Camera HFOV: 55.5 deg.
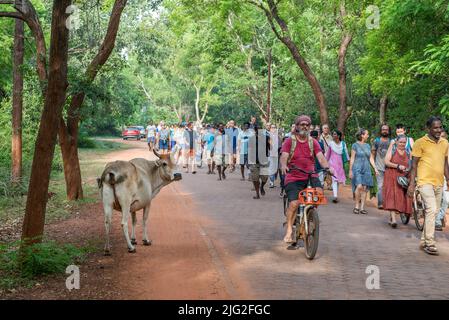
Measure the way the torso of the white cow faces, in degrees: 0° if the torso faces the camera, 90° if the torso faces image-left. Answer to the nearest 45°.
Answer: approximately 225°

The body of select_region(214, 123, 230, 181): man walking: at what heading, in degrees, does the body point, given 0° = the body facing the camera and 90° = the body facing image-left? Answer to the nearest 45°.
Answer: approximately 0°

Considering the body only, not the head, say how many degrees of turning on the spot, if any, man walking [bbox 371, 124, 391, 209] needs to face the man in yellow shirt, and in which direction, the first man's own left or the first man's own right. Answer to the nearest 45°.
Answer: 0° — they already face them

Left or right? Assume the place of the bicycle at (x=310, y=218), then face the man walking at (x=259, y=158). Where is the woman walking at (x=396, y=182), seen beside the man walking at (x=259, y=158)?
right
